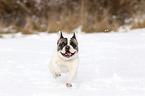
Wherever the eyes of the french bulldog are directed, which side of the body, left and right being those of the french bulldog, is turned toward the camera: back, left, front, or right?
front
